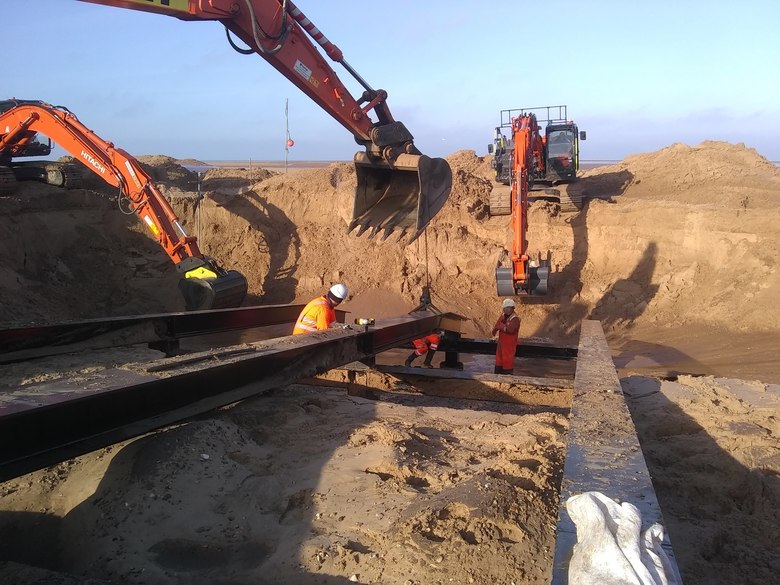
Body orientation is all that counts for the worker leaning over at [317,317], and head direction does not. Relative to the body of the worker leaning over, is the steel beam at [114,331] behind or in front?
behind

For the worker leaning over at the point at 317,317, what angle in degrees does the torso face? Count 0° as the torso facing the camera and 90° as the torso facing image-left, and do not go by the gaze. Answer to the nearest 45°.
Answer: approximately 270°

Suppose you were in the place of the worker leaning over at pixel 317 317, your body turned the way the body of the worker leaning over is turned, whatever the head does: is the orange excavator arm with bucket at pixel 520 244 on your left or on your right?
on your left

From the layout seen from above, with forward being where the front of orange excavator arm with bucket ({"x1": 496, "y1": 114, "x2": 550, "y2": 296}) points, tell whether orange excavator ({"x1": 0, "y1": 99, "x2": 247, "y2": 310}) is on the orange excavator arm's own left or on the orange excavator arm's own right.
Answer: on the orange excavator arm's own right

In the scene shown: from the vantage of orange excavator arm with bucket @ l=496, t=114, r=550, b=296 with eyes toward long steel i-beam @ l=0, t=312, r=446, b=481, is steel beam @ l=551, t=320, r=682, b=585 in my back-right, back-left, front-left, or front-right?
front-left

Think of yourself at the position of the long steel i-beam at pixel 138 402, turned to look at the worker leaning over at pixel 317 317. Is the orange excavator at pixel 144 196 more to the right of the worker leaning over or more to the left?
left

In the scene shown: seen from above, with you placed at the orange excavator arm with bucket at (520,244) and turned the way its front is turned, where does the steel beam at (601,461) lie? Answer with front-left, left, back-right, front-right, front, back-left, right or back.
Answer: front

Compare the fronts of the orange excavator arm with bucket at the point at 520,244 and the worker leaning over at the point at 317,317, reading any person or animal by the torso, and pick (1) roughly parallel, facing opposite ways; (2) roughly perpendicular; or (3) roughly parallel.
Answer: roughly perpendicular

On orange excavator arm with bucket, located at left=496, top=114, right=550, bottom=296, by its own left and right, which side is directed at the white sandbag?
front

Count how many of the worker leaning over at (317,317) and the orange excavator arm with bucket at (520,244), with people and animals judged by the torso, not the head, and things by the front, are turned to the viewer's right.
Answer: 1

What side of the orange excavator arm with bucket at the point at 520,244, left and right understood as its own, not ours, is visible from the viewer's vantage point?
front

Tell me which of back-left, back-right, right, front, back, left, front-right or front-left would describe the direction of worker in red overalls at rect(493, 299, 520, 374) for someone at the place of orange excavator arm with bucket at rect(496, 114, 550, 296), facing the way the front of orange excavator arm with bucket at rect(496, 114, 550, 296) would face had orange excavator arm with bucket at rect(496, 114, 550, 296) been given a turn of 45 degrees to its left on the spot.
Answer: front-right

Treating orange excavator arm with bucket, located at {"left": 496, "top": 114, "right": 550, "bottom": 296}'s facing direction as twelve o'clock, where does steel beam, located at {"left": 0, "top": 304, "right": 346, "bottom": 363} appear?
The steel beam is roughly at 1 o'clock from the orange excavator arm with bucket.

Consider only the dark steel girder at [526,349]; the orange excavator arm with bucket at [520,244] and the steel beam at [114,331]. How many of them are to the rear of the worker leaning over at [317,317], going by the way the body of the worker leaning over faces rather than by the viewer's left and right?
1
